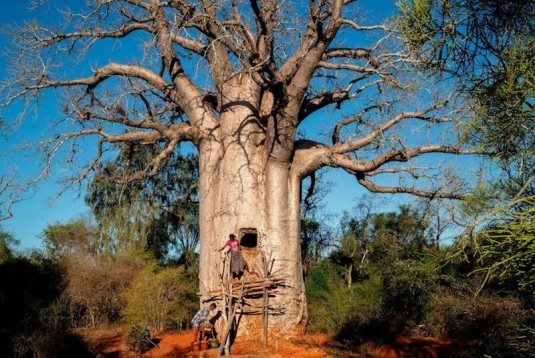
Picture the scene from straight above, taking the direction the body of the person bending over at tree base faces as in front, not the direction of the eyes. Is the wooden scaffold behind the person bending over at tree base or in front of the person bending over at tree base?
in front

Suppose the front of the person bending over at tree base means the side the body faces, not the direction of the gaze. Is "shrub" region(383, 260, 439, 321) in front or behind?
in front

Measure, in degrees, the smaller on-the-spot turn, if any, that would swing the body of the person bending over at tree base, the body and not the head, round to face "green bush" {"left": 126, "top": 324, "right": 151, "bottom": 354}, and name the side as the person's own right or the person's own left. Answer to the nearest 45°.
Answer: approximately 135° to the person's own left

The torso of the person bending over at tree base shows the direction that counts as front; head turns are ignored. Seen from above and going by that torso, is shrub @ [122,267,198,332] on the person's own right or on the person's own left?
on the person's own left

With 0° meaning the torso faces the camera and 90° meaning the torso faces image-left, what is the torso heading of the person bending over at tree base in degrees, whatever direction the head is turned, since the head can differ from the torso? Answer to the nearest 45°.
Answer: approximately 270°
